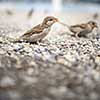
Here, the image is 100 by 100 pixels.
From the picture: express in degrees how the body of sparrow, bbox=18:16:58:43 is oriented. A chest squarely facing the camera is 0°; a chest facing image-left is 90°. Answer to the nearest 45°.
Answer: approximately 270°

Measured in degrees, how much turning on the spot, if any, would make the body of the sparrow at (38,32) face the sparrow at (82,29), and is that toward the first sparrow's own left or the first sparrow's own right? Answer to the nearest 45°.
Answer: approximately 45° to the first sparrow's own left
